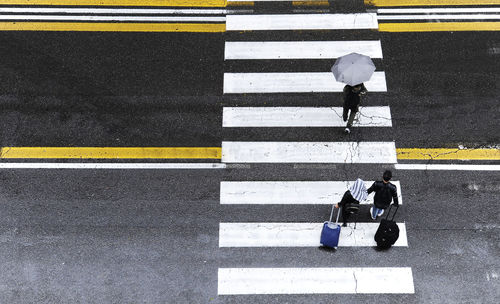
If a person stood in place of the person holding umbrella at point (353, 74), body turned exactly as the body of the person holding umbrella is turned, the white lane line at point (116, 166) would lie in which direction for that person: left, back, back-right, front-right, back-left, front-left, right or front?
right

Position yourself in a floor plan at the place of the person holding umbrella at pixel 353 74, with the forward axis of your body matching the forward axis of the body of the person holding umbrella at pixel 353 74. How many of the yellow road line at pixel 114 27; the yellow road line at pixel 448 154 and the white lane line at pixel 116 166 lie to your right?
2

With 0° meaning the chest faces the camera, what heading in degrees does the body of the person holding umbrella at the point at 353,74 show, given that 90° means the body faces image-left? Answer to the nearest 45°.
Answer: approximately 0°

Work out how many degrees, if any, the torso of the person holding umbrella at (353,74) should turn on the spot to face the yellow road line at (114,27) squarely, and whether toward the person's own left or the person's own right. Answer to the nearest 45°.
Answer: approximately 90° to the person's own right

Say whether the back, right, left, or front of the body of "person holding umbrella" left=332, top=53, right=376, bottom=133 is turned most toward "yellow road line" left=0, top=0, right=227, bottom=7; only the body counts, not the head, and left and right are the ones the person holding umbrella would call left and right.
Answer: right
